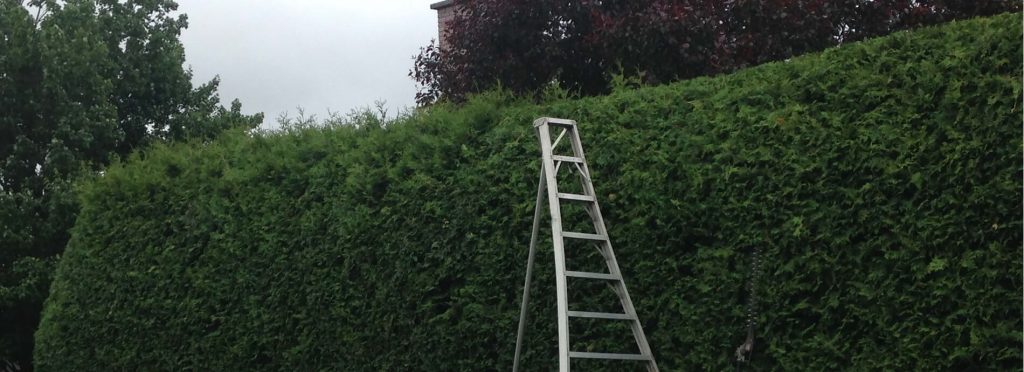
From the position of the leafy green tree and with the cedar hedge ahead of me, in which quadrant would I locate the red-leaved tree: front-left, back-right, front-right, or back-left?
front-left

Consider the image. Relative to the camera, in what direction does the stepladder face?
facing the viewer and to the right of the viewer

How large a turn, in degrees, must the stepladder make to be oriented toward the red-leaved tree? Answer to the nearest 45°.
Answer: approximately 135° to its left

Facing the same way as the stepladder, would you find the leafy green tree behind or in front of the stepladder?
behind
